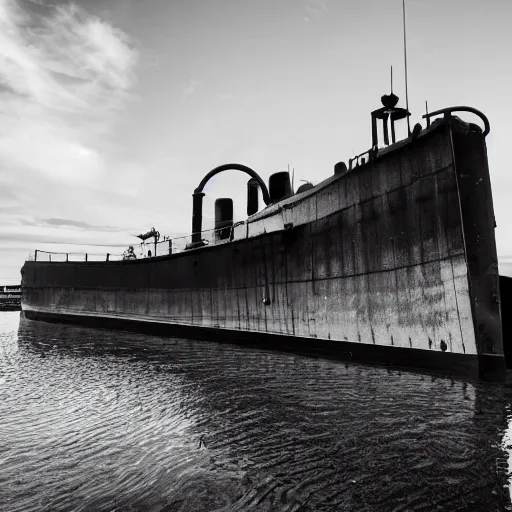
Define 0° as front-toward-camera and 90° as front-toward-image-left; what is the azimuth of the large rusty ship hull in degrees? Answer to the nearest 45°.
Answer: approximately 315°
